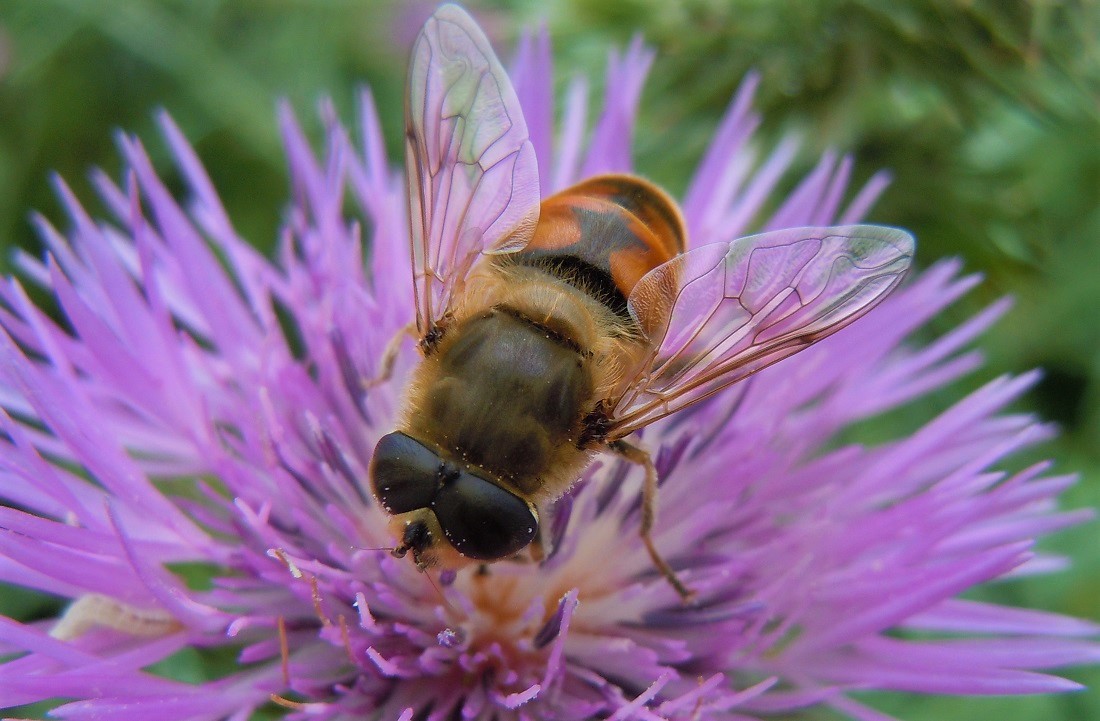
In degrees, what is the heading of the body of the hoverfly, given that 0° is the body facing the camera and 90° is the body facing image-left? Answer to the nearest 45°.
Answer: approximately 45°
